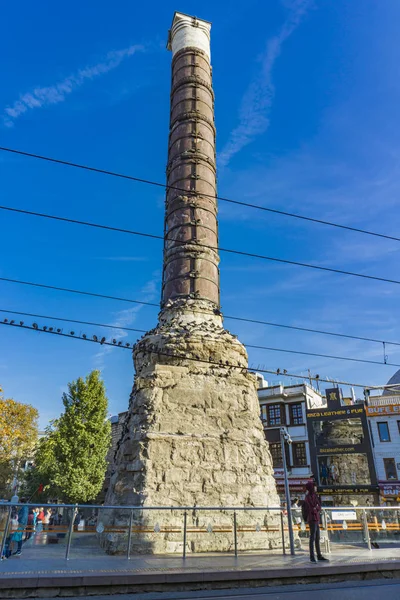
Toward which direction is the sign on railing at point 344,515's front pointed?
toward the camera

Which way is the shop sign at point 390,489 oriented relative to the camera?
toward the camera

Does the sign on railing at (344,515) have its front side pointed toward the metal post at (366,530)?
no

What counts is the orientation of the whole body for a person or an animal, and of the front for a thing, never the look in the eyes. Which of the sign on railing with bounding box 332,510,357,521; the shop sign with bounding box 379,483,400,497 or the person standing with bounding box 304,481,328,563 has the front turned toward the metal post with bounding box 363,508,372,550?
the shop sign with bounding box 379,483,400,497

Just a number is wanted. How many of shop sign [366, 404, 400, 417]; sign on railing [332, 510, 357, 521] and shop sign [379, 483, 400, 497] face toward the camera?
3

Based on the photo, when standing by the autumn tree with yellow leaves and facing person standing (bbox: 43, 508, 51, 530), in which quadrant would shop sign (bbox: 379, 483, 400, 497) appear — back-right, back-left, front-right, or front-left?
front-left

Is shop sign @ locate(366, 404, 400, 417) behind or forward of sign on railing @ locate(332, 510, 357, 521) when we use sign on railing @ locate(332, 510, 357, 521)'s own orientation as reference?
behind

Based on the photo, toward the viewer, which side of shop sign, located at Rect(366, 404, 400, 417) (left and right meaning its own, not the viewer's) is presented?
front

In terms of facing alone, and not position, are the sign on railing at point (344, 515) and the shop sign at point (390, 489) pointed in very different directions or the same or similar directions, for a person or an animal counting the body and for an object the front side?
same or similar directions

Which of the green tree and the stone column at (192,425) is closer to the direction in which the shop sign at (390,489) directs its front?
the stone column

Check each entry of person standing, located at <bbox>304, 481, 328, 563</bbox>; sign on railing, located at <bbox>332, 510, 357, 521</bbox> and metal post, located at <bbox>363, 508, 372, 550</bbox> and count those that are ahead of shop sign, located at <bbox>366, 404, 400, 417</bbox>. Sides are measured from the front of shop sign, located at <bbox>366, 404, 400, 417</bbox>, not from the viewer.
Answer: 3

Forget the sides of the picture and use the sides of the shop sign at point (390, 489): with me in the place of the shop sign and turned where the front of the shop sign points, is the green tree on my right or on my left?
on my right

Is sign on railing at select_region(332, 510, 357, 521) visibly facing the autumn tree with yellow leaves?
no

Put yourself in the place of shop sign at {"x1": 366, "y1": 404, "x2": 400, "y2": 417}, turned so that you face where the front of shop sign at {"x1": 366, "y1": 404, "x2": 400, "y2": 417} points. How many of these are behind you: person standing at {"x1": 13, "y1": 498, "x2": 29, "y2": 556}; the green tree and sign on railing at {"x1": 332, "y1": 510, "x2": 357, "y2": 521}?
0

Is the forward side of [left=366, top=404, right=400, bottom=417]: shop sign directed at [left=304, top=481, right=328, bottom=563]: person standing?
yes
